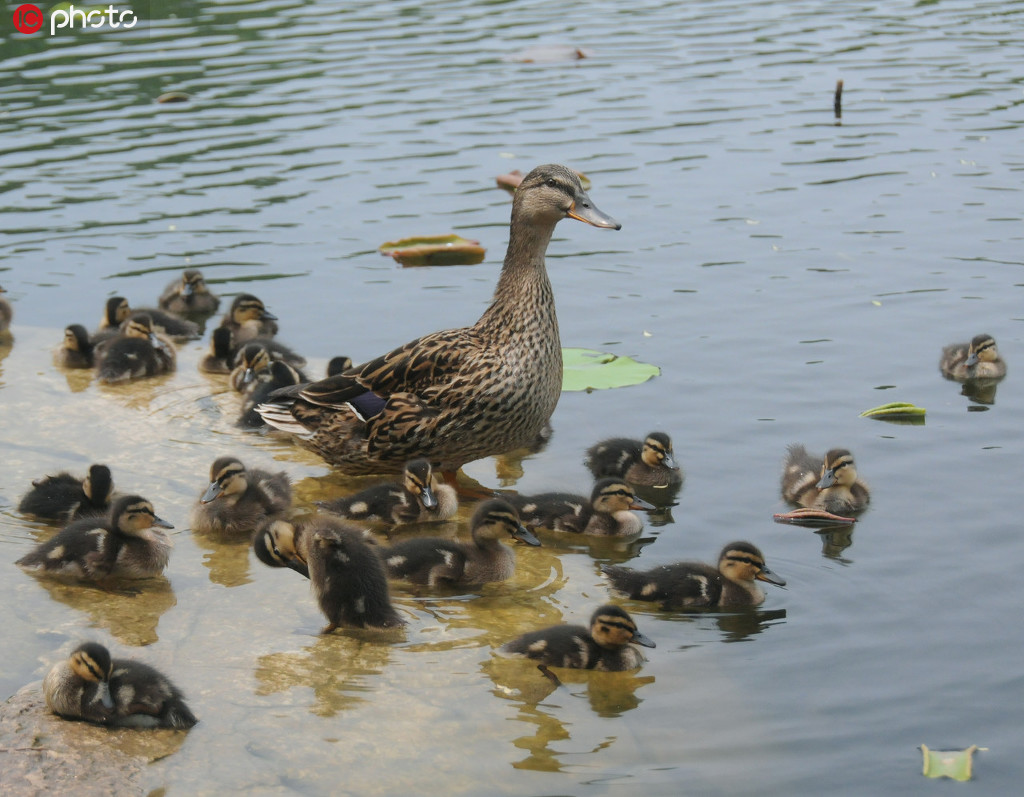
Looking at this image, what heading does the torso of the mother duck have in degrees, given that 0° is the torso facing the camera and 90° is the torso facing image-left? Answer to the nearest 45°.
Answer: approximately 270°

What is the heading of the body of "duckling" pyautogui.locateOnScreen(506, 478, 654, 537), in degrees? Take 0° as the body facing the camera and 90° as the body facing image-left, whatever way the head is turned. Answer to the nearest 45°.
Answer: approximately 270°

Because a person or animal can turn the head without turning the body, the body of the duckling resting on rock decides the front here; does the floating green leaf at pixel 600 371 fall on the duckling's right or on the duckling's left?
on the duckling's right

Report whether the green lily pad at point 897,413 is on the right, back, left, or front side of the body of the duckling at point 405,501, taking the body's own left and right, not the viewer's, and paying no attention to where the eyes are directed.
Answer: front

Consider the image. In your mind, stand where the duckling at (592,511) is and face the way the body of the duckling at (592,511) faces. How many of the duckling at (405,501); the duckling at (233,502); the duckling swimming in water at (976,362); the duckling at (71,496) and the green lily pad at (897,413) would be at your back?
3

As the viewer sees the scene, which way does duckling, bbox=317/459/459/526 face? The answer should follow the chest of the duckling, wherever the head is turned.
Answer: to the viewer's right

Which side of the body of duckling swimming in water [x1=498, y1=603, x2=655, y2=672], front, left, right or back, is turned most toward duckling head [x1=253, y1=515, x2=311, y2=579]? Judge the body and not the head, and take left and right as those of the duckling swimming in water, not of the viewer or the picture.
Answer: back

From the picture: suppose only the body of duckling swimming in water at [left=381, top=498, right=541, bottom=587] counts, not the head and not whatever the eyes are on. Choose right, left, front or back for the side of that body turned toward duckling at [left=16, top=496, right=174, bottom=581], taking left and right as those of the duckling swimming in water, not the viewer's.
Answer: back

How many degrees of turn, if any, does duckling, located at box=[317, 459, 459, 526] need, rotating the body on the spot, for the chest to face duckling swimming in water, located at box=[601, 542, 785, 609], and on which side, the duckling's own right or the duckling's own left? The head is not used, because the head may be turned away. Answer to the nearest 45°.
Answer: approximately 45° to the duckling's own right

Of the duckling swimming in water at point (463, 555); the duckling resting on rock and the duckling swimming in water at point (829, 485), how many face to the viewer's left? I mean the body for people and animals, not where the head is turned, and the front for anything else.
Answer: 1

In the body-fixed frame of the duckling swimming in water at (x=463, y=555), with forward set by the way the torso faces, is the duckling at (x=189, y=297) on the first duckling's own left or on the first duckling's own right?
on the first duckling's own left

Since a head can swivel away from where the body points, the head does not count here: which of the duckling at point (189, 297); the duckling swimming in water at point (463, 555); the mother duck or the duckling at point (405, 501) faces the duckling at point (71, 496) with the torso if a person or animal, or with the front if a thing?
the duckling at point (189, 297)

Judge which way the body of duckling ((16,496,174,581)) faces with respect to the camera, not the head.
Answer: to the viewer's right
